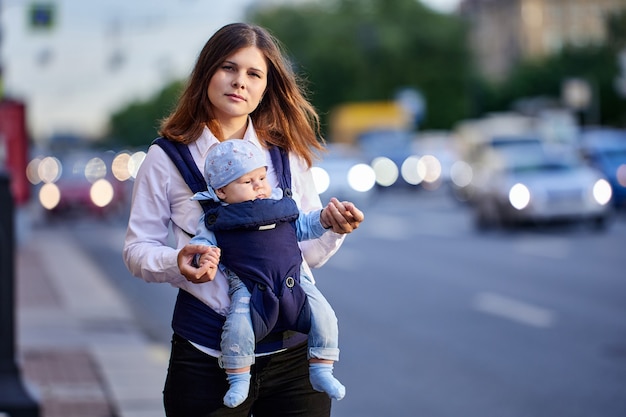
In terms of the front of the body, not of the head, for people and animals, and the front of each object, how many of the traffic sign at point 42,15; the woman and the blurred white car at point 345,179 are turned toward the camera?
3

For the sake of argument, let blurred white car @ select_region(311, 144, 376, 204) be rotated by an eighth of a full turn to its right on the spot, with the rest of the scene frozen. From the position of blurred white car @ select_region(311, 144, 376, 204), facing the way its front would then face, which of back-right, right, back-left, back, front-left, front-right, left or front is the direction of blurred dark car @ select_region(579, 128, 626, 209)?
left

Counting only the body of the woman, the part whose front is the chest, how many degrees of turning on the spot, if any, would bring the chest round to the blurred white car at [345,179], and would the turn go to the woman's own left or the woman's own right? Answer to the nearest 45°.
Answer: approximately 180°

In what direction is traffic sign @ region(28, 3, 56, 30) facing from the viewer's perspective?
toward the camera

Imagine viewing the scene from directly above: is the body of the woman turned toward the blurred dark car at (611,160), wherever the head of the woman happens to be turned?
no

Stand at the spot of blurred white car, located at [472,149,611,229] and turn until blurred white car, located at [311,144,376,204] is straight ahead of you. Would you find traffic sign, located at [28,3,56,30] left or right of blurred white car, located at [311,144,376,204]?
left

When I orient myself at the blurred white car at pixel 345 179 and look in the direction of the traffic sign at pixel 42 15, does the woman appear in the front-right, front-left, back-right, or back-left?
front-left

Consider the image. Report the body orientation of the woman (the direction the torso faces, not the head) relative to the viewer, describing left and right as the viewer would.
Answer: facing the viewer

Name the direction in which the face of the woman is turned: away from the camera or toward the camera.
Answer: toward the camera

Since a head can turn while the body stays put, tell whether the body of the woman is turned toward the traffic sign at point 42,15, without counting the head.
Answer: no

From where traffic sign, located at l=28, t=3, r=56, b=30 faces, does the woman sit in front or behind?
in front

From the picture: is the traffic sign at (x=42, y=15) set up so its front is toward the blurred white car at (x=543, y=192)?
no

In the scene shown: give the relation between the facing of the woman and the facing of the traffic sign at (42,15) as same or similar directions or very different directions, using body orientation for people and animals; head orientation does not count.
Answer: same or similar directions

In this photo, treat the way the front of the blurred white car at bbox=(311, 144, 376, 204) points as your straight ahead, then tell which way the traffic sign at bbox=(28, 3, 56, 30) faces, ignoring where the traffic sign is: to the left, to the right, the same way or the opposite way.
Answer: the same way
